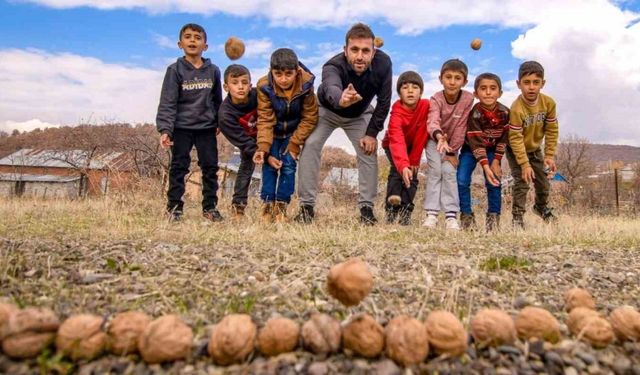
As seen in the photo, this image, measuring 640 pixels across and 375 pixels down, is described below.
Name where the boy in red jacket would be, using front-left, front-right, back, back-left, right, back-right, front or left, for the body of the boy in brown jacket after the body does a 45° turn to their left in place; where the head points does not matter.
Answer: front-left

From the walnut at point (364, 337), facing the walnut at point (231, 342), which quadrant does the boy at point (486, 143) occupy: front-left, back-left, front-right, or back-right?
back-right

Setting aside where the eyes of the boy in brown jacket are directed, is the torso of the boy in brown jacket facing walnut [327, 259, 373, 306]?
yes

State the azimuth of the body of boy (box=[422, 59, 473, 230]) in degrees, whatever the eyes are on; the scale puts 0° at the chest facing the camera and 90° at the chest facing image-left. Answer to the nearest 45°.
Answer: approximately 0°

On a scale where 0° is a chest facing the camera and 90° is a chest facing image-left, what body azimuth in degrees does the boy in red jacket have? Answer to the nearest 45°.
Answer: approximately 0°

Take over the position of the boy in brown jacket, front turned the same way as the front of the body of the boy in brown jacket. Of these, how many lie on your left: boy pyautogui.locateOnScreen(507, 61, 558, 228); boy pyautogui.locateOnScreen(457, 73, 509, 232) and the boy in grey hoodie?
2
